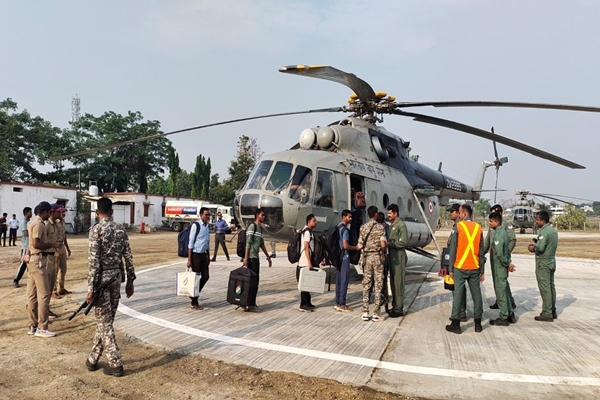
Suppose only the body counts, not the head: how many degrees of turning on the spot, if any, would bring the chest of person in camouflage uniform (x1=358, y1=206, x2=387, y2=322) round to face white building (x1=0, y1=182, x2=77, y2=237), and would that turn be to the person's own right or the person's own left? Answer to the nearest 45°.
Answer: approximately 45° to the person's own left

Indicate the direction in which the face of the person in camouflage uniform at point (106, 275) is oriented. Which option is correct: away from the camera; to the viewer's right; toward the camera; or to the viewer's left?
away from the camera

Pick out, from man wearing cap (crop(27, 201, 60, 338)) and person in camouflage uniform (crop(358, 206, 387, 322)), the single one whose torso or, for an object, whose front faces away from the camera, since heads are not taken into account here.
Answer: the person in camouflage uniform

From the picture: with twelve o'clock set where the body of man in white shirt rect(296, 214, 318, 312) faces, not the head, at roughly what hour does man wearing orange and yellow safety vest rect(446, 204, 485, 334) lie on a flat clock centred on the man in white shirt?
The man wearing orange and yellow safety vest is roughly at 1 o'clock from the man in white shirt.

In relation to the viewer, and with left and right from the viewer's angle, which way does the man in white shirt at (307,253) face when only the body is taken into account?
facing to the right of the viewer

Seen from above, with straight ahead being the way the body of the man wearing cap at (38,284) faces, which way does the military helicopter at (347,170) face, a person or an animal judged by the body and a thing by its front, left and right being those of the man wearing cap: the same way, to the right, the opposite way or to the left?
the opposite way

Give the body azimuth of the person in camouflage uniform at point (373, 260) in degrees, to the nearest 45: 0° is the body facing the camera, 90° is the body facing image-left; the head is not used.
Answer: approximately 180°

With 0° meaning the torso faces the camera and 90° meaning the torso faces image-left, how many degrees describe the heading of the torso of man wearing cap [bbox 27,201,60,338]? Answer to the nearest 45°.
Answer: approximately 270°

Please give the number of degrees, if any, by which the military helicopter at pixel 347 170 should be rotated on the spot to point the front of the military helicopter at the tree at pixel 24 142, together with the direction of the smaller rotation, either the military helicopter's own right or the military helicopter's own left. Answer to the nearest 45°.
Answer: approximately 90° to the military helicopter's own right

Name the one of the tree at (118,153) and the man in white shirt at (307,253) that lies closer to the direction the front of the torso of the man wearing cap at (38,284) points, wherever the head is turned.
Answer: the man in white shirt
